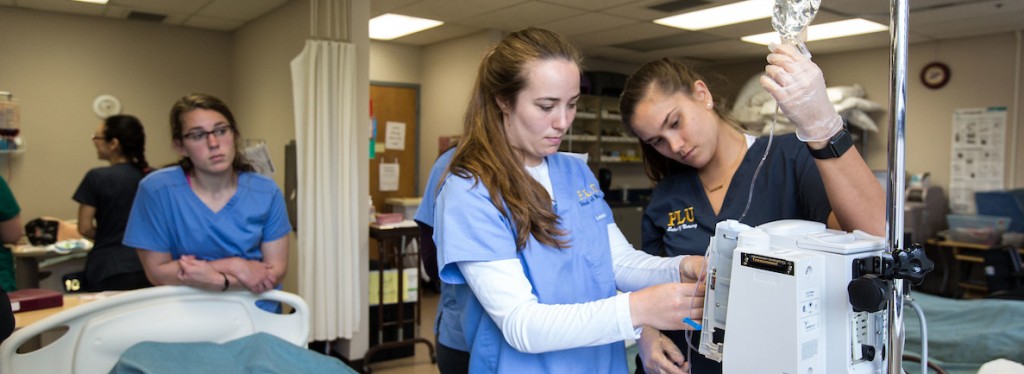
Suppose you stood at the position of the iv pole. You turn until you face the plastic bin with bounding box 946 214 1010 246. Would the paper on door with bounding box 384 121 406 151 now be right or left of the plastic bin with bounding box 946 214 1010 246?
left

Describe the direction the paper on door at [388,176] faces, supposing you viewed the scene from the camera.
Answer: facing the viewer

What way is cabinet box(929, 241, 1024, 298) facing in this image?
toward the camera

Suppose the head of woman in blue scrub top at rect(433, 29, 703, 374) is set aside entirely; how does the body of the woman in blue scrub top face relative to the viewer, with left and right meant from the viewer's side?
facing the viewer and to the right of the viewer

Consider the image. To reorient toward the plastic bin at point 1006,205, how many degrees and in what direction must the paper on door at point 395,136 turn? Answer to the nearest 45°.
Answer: approximately 90° to its left

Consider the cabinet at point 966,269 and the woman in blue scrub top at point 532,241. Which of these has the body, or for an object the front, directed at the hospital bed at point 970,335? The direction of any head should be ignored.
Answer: the cabinet

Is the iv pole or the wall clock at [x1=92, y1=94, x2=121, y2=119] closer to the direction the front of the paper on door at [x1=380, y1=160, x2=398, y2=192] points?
the iv pole

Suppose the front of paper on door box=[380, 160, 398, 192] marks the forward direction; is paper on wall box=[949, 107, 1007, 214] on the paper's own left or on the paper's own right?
on the paper's own left

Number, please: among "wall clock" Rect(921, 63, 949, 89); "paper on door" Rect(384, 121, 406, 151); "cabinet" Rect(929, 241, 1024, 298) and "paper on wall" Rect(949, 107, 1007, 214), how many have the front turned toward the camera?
4

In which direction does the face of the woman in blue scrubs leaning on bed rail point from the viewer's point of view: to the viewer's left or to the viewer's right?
to the viewer's right

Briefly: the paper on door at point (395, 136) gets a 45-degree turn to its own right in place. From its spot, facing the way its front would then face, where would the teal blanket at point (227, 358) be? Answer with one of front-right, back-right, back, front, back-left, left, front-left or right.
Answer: front-left

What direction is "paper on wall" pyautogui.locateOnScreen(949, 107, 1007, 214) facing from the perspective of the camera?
toward the camera

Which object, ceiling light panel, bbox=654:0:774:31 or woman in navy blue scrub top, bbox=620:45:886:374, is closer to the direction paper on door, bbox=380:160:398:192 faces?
the woman in navy blue scrub top
